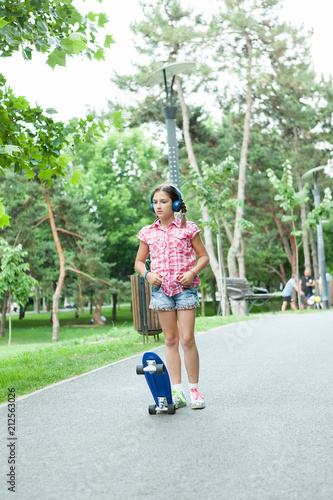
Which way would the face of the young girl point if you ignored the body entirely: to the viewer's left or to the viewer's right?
to the viewer's left

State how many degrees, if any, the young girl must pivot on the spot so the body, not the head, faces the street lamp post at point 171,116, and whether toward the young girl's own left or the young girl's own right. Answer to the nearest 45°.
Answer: approximately 180°
